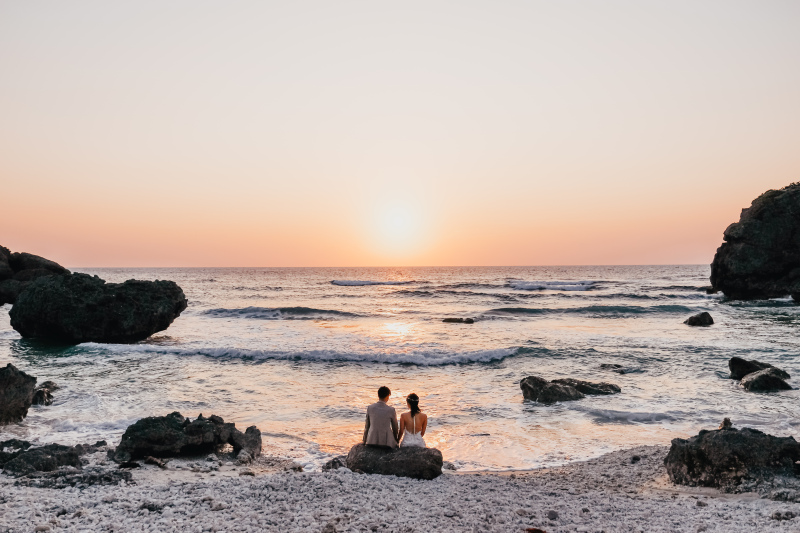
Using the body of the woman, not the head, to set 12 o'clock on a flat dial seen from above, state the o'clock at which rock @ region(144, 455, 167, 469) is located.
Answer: The rock is roughly at 9 o'clock from the woman.

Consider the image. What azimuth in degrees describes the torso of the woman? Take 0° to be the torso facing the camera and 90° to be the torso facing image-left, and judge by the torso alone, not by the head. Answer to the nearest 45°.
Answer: approximately 180°

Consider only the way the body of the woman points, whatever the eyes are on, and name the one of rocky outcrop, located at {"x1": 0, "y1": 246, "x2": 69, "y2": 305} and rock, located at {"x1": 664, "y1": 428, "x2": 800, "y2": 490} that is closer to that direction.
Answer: the rocky outcrop

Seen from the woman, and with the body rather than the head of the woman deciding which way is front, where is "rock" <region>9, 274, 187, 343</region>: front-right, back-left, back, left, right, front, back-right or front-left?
front-left

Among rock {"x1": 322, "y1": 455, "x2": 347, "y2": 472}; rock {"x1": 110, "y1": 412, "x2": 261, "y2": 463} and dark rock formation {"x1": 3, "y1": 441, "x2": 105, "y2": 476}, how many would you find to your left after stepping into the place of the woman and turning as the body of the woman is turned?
3

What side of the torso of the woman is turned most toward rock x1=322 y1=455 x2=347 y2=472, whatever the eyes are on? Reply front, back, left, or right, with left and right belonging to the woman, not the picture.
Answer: left

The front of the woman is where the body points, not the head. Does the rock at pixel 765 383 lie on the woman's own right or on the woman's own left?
on the woman's own right

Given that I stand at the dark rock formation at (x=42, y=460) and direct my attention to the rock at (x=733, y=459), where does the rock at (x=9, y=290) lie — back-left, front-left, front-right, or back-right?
back-left
